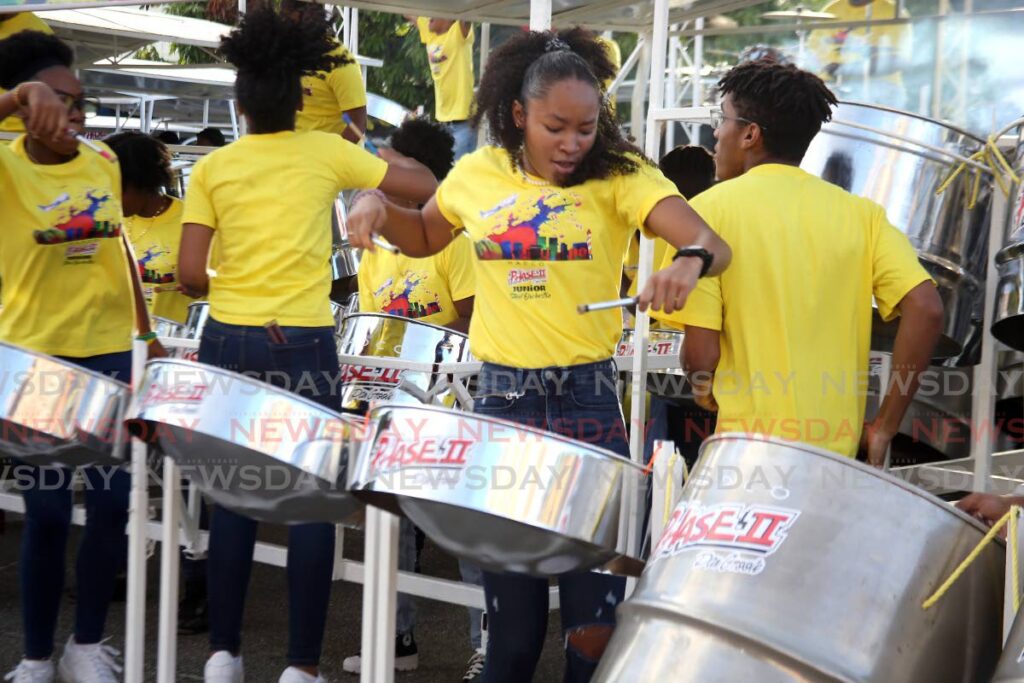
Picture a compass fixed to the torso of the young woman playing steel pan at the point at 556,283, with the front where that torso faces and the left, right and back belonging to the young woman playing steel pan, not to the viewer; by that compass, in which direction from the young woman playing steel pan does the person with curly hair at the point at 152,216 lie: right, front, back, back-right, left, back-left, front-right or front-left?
back-right

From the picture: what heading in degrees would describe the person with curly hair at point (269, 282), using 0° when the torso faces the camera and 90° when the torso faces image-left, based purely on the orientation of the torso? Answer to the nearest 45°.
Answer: approximately 180°

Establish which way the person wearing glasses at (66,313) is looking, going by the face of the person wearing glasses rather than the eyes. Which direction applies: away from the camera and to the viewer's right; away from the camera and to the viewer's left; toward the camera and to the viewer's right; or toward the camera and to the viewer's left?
toward the camera and to the viewer's right

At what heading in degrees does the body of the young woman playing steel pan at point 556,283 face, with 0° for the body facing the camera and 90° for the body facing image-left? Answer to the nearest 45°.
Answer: approximately 0°

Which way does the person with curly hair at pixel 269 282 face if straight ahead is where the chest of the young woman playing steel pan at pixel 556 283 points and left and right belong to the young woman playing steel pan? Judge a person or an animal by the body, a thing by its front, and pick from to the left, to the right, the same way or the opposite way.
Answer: the opposite way

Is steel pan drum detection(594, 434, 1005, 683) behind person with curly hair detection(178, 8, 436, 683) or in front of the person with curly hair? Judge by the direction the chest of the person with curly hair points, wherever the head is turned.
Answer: behind

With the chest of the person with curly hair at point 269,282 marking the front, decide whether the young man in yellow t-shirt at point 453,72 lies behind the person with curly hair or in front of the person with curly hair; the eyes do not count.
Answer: in front

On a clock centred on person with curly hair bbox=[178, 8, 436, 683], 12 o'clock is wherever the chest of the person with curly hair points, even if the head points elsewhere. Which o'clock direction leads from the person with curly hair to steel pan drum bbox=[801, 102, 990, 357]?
The steel pan drum is roughly at 3 o'clock from the person with curly hair.

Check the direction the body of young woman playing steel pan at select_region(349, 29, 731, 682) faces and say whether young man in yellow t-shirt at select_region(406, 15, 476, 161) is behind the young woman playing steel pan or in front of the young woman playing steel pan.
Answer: behind

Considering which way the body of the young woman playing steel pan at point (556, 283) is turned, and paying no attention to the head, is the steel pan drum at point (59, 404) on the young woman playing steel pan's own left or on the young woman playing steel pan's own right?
on the young woman playing steel pan's own right

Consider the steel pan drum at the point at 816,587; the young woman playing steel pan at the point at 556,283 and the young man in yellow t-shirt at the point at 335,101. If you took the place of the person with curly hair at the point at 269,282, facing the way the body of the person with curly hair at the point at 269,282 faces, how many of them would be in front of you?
1

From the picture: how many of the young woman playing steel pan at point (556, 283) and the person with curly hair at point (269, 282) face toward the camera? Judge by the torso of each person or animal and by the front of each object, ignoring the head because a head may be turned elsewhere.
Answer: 1

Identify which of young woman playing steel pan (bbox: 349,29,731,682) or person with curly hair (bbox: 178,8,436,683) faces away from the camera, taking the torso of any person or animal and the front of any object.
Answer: the person with curly hair

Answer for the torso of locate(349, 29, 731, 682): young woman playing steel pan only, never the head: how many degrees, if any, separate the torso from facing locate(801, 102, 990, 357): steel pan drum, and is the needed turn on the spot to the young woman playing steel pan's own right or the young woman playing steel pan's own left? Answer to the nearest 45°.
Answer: approximately 135° to the young woman playing steel pan's own left

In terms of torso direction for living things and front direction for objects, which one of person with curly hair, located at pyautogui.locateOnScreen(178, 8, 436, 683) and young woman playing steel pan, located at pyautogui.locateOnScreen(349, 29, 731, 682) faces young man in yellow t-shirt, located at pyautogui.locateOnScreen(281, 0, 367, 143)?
the person with curly hair
